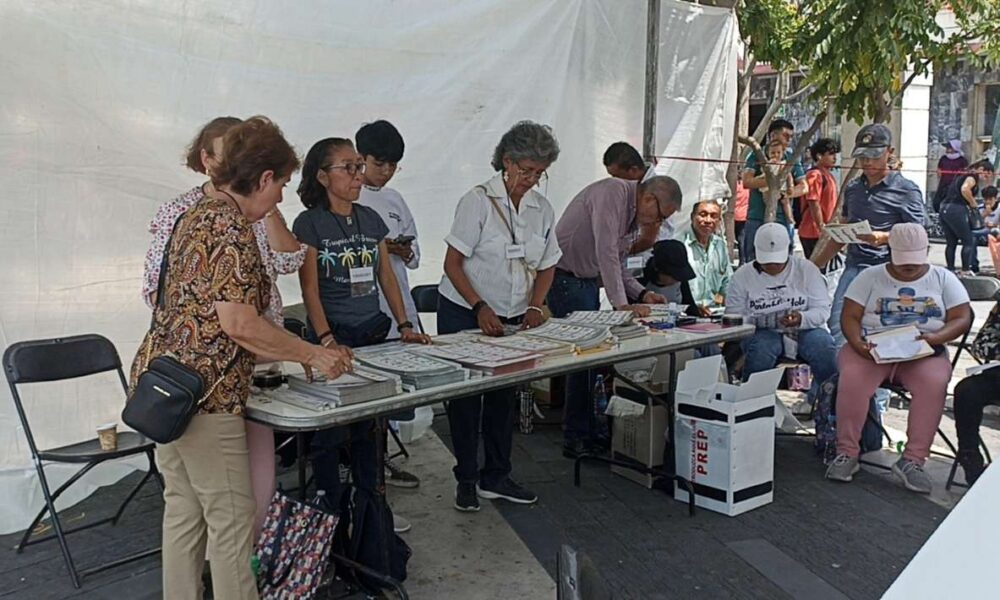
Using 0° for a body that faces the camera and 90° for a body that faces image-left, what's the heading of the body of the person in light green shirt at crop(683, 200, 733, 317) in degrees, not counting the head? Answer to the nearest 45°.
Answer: approximately 0°

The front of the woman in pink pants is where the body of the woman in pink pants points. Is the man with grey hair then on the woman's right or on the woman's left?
on the woman's right

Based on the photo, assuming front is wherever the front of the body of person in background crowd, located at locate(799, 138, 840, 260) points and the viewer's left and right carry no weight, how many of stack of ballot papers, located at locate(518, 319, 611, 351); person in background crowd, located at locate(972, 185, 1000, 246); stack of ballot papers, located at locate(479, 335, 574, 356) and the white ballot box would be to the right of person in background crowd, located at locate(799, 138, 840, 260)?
3

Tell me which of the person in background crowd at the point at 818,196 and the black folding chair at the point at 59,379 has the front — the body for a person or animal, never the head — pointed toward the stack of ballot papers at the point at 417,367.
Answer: the black folding chair

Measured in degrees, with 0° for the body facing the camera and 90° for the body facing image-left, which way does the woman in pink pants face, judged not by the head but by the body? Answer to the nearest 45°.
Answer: approximately 0°

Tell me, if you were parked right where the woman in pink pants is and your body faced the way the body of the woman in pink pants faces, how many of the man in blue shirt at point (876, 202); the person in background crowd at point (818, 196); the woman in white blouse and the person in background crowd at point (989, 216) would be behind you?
3

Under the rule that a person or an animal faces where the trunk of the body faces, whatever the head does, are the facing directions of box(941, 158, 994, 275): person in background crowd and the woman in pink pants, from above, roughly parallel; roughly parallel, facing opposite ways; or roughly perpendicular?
roughly perpendicular
